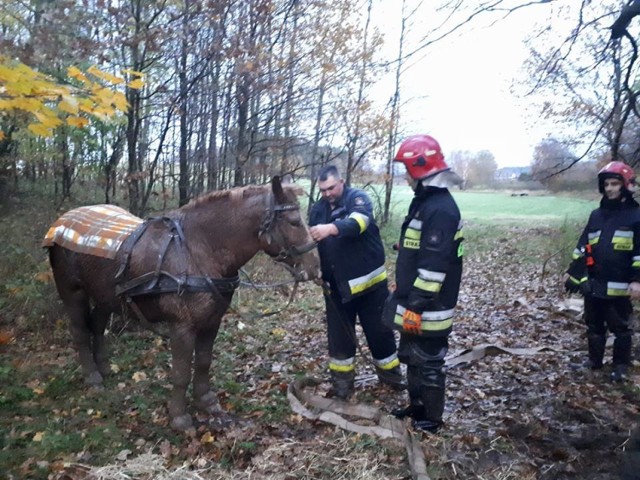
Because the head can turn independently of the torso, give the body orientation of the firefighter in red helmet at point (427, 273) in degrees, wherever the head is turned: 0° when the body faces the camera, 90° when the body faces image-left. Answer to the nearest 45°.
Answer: approximately 90°

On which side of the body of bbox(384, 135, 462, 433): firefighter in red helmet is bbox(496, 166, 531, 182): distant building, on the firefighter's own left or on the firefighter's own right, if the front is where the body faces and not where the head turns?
on the firefighter's own right

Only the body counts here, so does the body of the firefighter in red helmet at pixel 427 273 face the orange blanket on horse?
yes

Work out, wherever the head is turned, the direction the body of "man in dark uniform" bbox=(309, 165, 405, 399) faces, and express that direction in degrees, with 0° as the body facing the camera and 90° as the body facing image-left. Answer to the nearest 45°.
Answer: approximately 45°

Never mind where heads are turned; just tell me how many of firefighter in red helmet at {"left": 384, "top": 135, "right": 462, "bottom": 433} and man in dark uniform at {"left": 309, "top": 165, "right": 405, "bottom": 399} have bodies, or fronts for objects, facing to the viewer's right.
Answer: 0

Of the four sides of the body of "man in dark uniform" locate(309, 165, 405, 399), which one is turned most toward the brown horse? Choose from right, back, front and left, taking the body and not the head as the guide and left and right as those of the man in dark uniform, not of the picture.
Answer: front

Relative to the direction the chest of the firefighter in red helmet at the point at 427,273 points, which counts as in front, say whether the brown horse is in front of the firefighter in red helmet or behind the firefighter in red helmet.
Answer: in front

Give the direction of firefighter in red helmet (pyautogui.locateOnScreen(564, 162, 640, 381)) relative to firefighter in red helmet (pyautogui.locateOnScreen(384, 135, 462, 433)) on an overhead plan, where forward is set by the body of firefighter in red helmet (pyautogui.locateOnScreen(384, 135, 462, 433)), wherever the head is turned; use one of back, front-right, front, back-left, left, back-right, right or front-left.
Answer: back-right

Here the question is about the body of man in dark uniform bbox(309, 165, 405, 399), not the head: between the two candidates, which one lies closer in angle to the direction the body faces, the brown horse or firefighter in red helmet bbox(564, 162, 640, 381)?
the brown horse

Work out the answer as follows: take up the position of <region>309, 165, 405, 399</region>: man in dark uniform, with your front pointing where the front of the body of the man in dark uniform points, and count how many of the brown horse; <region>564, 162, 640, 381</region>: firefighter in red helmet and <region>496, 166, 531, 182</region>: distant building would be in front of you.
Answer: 1

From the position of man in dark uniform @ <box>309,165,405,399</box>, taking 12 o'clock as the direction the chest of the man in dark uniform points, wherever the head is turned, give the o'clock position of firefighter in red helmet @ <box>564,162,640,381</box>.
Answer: The firefighter in red helmet is roughly at 7 o'clock from the man in dark uniform.

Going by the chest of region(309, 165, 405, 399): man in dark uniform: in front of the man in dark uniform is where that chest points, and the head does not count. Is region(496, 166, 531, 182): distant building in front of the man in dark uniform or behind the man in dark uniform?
behind

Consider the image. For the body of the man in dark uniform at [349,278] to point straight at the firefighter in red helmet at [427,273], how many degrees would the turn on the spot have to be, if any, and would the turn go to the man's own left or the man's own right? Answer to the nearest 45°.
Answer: approximately 90° to the man's own left

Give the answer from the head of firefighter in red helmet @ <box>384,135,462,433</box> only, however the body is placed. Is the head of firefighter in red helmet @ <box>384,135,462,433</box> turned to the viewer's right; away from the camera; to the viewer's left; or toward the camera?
to the viewer's left

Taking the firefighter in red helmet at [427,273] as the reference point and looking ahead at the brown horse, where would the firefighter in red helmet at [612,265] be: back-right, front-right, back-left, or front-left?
back-right
